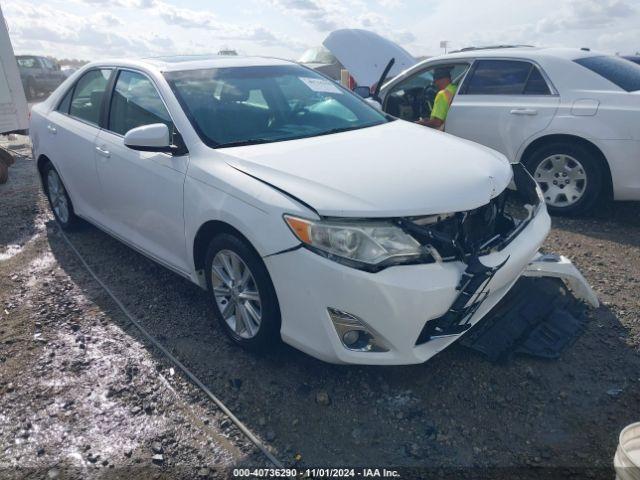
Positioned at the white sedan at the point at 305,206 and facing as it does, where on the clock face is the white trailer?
The white trailer is roughly at 6 o'clock from the white sedan.

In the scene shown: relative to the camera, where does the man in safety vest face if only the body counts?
to the viewer's left

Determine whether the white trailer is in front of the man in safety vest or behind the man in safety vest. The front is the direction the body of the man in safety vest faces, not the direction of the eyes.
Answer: in front

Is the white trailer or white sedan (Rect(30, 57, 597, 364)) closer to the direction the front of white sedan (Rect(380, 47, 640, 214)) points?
the white trailer

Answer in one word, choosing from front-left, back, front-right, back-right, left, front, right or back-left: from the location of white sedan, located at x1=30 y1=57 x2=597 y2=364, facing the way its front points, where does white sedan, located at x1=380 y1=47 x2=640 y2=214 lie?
left

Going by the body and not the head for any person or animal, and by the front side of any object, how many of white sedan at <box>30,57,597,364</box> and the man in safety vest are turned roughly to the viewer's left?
1

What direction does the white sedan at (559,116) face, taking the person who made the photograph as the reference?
facing away from the viewer and to the left of the viewer

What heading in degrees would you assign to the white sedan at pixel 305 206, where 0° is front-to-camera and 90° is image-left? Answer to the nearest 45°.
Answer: approximately 315°

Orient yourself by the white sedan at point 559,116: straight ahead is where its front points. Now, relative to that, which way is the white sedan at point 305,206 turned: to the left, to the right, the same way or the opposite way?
the opposite way
